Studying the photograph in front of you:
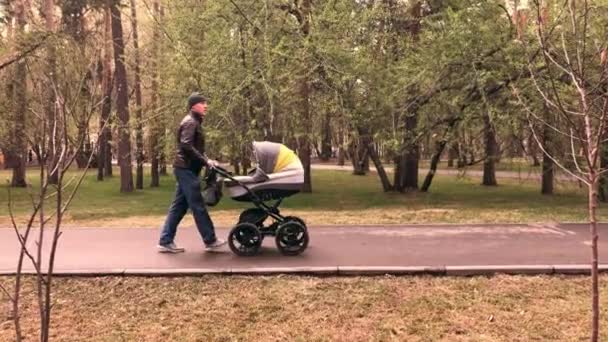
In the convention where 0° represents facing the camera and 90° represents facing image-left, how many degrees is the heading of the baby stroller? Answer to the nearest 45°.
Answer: approximately 270°

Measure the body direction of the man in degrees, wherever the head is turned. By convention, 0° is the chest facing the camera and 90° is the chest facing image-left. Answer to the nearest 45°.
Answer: approximately 270°
